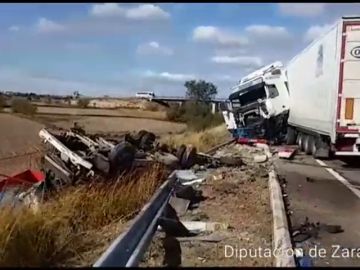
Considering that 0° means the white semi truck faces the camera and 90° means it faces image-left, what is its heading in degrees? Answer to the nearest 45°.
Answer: approximately 135°

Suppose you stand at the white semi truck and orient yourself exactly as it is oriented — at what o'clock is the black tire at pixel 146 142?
The black tire is roughly at 10 o'clock from the white semi truck.

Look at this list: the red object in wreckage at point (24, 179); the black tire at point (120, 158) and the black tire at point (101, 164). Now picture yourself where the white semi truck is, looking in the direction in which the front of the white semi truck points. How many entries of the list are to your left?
3

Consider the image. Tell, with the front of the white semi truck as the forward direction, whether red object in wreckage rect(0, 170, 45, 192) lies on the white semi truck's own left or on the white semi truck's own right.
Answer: on the white semi truck's own left

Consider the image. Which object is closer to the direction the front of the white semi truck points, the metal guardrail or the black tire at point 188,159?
the black tire

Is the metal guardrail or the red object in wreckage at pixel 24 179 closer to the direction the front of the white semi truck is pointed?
the red object in wreckage
